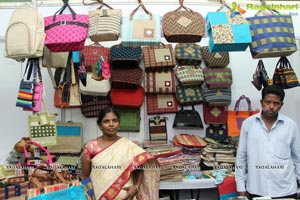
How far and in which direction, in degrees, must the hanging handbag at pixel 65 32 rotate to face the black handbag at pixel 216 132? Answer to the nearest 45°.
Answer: approximately 135° to its left

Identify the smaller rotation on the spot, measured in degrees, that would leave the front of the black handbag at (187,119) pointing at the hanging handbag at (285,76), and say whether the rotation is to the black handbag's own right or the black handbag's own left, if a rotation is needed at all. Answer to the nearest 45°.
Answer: approximately 45° to the black handbag's own left

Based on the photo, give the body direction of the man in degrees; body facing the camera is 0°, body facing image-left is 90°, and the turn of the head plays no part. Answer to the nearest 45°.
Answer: approximately 0°

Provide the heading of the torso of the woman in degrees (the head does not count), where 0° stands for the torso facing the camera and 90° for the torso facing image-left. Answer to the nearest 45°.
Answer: approximately 0°

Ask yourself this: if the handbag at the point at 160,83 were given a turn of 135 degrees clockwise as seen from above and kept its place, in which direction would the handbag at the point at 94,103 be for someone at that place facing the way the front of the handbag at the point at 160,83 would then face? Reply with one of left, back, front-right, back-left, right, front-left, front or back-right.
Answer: front-left

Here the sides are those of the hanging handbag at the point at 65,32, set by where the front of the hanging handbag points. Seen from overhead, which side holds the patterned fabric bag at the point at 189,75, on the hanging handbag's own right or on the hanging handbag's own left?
on the hanging handbag's own left

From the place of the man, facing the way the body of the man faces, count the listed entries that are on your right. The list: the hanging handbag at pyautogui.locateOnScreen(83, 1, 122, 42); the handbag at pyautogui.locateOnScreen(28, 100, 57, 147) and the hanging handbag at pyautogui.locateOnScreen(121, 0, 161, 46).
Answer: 3
